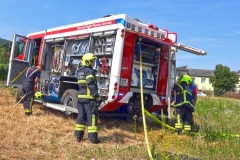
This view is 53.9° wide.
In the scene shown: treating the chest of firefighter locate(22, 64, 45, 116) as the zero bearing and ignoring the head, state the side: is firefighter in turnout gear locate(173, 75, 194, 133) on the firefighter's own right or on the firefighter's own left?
on the firefighter's own right

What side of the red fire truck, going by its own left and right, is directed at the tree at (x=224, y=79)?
right

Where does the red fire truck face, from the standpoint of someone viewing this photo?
facing away from the viewer and to the left of the viewer

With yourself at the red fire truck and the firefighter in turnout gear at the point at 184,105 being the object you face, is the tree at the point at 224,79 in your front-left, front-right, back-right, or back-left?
front-left

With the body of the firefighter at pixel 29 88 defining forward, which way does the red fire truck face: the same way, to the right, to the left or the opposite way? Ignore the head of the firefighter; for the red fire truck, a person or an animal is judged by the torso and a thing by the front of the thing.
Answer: to the left

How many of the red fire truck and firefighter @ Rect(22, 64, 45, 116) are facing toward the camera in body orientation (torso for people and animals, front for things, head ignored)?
0

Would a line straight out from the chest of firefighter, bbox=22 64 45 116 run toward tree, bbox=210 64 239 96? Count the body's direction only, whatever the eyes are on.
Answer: yes

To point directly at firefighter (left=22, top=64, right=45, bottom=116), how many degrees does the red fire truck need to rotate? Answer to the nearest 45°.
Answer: approximately 45° to its left

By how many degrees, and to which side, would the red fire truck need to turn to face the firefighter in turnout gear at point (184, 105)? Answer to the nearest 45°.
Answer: approximately 135° to its right
